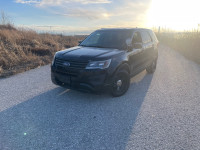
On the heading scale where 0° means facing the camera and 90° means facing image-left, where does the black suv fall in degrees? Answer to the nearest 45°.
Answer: approximately 45°
